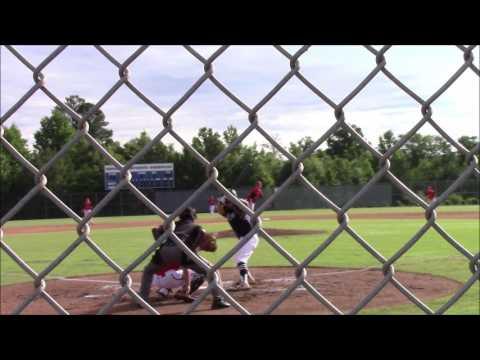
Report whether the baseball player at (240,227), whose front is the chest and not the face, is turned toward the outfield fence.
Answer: no

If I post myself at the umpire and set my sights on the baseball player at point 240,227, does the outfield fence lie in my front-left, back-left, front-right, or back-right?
front-left
